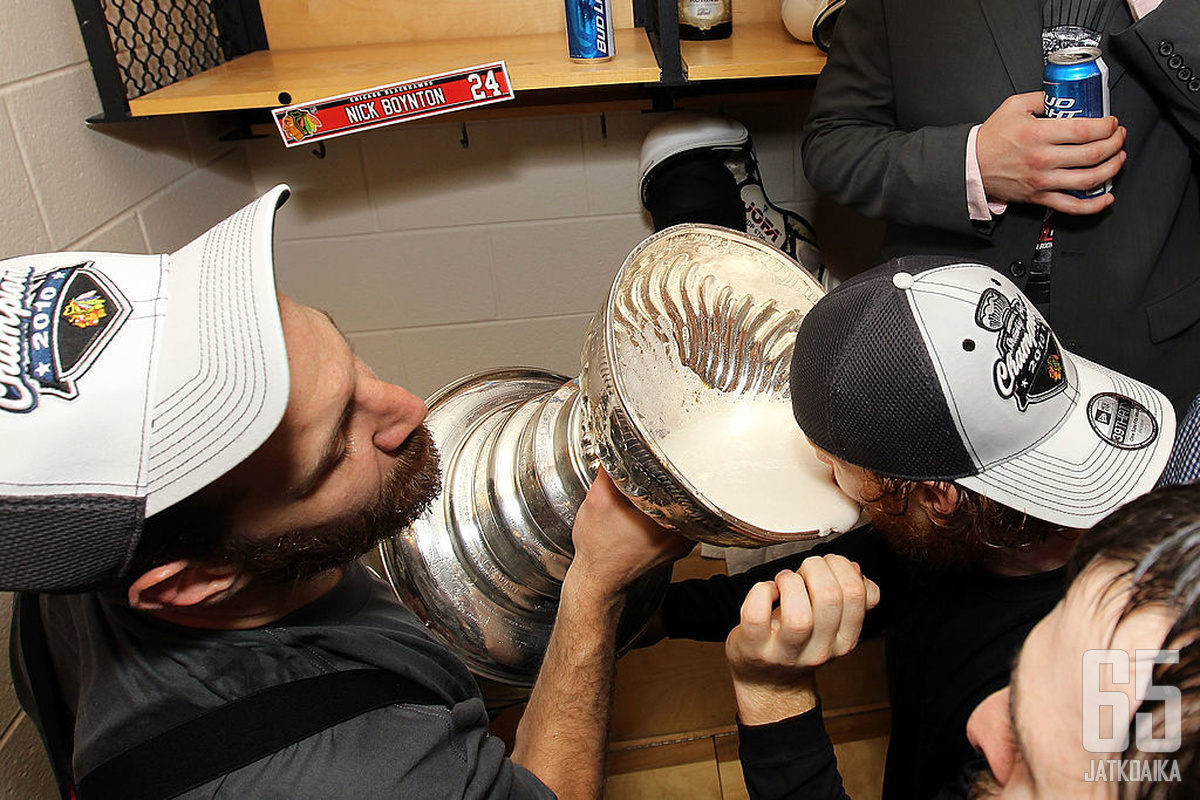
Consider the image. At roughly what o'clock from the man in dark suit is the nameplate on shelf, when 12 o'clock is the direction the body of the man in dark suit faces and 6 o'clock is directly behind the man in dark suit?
The nameplate on shelf is roughly at 3 o'clock from the man in dark suit.

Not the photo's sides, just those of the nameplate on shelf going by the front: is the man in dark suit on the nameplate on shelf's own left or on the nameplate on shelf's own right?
on the nameplate on shelf's own left

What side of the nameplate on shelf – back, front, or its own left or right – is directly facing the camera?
front

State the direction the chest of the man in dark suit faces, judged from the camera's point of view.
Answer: toward the camera

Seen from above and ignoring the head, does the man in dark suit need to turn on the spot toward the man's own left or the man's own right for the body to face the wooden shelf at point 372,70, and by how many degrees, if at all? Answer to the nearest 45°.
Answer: approximately 90° to the man's own right

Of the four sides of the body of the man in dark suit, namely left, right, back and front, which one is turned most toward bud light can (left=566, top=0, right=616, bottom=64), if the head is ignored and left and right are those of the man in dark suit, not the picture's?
right

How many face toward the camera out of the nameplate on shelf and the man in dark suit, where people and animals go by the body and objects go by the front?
2

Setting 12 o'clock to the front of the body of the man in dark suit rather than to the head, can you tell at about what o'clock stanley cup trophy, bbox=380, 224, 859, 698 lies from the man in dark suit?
The stanley cup trophy is roughly at 1 o'clock from the man in dark suit.

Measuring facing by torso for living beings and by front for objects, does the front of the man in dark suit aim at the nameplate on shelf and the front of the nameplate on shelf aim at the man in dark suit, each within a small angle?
no

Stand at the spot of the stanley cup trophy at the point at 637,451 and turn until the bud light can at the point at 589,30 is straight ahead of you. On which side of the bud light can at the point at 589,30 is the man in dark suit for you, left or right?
right

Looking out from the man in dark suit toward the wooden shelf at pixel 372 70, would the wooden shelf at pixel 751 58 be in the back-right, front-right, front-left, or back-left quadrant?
front-right

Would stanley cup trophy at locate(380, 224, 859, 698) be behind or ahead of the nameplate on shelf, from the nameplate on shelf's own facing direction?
ahead
